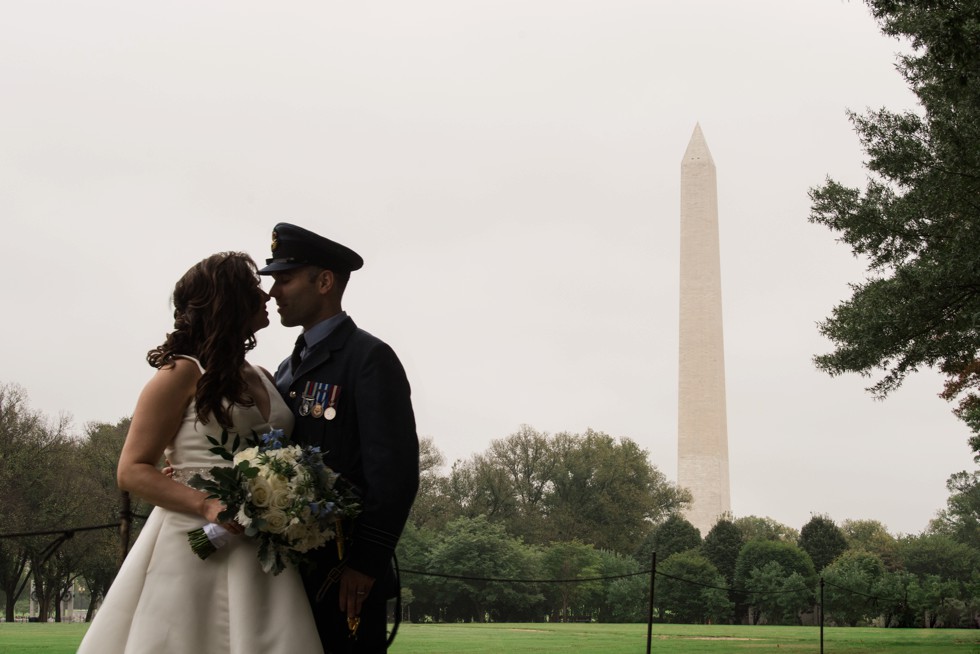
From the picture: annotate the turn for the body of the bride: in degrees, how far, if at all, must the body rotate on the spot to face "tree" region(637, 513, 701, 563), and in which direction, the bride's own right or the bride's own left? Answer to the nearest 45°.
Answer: approximately 90° to the bride's own left

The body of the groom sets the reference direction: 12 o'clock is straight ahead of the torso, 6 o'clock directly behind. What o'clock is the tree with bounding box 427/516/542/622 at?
The tree is roughly at 5 o'clock from the groom.

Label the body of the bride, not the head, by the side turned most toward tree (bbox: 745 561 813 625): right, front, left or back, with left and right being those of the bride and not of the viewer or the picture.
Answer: left

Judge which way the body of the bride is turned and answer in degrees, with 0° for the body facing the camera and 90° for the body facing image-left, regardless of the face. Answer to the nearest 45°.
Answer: approximately 315°

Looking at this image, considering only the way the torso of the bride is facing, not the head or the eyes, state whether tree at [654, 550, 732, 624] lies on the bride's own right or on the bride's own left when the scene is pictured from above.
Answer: on the bride's own left

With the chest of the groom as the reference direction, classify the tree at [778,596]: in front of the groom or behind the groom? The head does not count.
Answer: behind

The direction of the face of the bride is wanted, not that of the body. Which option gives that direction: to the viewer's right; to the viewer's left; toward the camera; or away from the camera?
to the viewer's right

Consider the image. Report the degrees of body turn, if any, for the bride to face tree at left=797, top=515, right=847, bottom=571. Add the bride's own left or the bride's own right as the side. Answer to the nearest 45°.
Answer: approximately 90° to the bride's own left

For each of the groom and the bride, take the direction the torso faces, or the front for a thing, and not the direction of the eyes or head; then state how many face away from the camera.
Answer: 0

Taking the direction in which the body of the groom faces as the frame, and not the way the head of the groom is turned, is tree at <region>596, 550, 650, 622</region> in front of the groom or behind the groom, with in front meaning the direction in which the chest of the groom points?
behind

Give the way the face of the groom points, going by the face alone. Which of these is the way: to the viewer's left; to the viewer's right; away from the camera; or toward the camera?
to the viewer's left

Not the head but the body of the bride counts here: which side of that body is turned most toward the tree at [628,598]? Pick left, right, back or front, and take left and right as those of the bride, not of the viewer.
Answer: left
